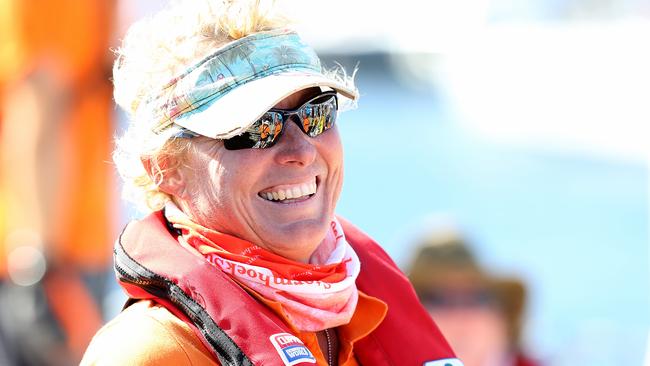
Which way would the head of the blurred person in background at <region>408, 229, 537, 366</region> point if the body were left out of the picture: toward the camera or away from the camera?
toward the camera

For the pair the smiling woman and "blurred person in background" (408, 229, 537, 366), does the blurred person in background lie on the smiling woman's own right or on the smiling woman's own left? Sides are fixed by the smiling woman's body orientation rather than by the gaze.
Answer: on the smiling woman's own left

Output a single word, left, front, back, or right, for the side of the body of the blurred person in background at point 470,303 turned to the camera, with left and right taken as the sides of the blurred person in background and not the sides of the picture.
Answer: front

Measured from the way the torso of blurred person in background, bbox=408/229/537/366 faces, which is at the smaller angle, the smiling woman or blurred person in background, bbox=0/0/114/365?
the smiling woman

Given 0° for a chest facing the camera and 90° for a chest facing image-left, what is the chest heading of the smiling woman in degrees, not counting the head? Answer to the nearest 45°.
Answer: approximately 315°

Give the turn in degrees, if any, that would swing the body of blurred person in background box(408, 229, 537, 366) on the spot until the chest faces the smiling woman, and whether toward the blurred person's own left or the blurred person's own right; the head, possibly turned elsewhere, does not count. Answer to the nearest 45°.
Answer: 0° — they already face them

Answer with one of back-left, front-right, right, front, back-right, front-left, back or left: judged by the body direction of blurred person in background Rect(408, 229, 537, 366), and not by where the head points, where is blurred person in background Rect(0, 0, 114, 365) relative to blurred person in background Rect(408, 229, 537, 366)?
right

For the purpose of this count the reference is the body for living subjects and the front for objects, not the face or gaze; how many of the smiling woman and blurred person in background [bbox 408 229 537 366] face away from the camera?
0

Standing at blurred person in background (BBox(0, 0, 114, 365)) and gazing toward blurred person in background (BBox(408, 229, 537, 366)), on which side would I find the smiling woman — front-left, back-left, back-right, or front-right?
front-right

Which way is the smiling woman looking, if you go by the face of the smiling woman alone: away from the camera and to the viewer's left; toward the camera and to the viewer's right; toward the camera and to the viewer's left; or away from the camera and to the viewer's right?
toward the camera and to the viewer's right
